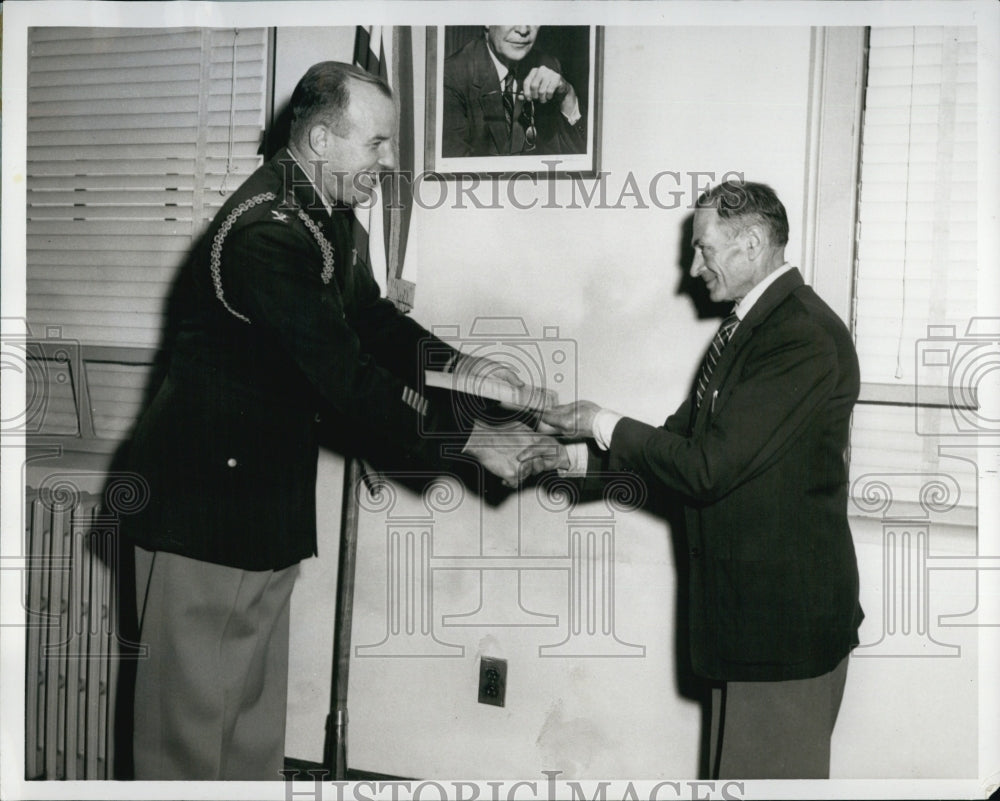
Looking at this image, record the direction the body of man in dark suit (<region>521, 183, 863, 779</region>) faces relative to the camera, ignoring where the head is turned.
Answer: to the viewer's left

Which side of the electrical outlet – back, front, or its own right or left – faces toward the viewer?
front

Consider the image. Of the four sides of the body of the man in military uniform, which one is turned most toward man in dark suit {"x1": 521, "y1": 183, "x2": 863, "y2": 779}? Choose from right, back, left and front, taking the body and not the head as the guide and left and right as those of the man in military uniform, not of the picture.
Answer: front

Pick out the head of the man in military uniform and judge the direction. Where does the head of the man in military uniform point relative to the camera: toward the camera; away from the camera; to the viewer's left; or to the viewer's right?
to the viewer's right

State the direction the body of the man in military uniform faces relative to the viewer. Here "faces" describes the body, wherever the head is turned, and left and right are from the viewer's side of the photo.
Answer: facing to the right of the viewer

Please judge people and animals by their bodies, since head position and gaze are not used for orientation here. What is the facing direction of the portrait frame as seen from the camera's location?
facing the viewer

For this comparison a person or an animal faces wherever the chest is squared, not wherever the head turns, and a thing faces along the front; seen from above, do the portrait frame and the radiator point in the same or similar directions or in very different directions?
same or similar directions
